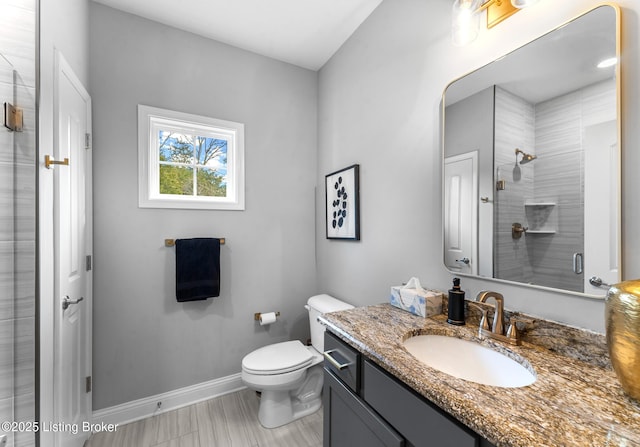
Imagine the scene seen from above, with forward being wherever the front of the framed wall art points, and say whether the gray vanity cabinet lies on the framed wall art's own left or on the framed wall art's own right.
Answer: on the framed wall art's own left

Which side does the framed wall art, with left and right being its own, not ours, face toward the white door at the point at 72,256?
front

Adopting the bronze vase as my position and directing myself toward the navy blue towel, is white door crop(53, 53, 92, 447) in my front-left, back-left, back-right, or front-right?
front-left

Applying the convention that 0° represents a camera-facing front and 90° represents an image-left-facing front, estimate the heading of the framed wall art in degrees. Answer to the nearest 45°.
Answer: approximately 45°

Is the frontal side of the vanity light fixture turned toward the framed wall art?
no

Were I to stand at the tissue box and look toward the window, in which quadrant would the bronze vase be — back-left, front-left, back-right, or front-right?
back-left

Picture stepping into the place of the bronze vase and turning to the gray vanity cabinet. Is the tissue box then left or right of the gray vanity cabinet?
right

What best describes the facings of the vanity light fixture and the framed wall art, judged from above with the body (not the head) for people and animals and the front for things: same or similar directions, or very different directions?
same or similar directions

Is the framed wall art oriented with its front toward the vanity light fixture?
no

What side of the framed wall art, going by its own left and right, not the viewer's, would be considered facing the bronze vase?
left

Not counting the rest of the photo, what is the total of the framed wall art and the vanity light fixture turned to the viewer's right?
0

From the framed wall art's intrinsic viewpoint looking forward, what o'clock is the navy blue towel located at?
The navy blue towel is roughly at 1 o'clock from the framed wall art.
